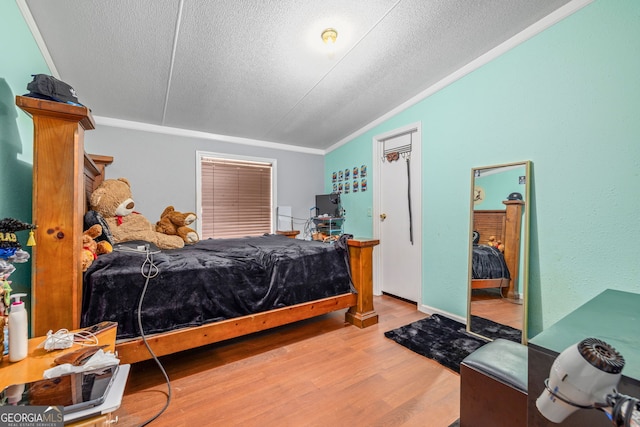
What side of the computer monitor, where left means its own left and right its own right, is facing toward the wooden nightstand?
front

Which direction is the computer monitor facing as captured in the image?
toward the camera

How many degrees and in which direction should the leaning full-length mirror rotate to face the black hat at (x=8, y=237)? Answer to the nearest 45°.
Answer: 0° — it already faces it

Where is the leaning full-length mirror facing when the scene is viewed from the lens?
facing the viewer and to the left of the viewer

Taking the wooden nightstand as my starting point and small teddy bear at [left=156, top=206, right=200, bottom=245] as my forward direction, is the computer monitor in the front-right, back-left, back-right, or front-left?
front-right

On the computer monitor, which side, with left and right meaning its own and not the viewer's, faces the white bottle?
front

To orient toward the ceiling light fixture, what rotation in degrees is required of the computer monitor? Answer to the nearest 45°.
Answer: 0° — it already faces it

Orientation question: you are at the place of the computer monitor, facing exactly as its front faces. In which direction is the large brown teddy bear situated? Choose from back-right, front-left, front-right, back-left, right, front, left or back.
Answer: front-right

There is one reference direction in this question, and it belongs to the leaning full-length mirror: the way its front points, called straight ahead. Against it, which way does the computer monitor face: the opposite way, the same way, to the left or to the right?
to the left

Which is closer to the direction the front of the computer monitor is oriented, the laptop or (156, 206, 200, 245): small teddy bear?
the laptop

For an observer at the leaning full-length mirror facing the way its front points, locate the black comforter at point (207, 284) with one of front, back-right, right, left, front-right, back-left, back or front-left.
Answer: front

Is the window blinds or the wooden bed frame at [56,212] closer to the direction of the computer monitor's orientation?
the wooden bed frame

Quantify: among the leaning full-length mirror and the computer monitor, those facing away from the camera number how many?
0

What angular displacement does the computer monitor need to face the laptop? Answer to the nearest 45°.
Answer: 0° — it already faces it

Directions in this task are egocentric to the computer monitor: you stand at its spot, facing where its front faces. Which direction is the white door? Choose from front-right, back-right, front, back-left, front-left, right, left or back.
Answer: front-left
